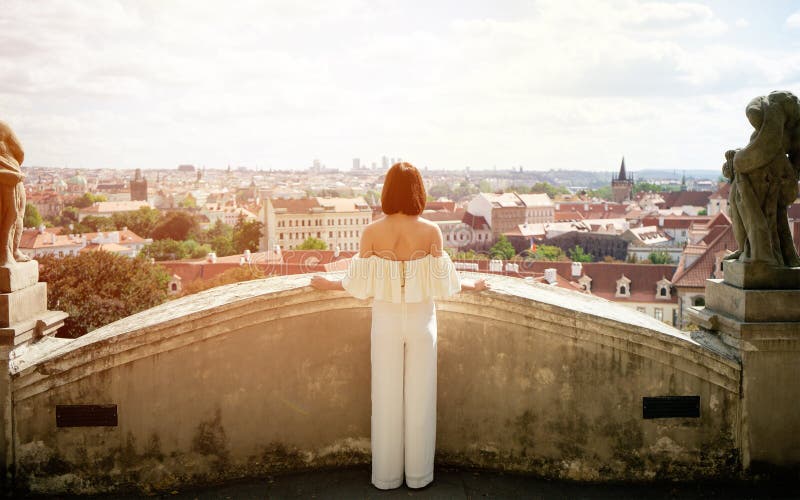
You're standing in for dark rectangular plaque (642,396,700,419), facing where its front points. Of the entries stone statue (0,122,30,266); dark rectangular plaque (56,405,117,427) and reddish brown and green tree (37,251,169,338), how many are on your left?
0

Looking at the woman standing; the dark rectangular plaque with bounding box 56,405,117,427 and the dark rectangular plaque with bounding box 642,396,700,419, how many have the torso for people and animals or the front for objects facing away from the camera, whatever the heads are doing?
1

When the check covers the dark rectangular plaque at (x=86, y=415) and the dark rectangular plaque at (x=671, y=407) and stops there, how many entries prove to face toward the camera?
2

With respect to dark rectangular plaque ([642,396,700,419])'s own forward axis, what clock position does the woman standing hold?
The woman standing is roughly at 2 o'clock from the dark rectangular plaque.

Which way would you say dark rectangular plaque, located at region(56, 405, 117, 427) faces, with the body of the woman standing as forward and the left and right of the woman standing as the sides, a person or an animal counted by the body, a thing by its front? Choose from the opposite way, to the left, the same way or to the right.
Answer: the opposite way

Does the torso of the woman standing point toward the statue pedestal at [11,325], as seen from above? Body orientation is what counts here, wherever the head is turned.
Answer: no

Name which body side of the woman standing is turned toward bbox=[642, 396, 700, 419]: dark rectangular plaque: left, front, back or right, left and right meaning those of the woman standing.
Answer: right

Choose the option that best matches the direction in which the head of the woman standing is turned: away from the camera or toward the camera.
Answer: away from the camera

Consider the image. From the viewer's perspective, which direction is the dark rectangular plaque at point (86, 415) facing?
toward the camera

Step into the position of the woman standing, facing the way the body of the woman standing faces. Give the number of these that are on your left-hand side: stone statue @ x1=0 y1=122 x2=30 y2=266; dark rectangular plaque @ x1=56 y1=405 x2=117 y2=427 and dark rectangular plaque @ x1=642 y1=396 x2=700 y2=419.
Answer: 2

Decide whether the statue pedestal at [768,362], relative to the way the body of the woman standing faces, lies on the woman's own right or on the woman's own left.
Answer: on the woman's own right

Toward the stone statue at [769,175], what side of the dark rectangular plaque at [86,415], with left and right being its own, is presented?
left

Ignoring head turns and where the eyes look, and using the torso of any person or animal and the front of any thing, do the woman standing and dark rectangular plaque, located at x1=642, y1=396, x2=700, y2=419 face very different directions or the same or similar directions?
very different directions

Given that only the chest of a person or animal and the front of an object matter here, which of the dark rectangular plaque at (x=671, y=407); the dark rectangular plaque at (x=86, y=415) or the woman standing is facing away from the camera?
the woman standing

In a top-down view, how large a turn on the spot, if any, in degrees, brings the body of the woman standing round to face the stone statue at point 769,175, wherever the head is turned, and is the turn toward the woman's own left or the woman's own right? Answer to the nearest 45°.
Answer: approximately 90° to the woman's own right

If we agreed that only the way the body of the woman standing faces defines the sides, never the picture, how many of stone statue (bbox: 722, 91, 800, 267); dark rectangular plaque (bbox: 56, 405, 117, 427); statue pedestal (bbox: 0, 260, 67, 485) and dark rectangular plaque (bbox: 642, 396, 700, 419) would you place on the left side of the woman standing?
2

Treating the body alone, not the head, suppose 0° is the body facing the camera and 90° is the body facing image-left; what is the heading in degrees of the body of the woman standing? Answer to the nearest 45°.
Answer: approximately 180°

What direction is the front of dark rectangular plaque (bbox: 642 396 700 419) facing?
toward the camera

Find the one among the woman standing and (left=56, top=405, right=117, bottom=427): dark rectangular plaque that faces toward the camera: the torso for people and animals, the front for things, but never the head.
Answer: the dark rectangular plaque
